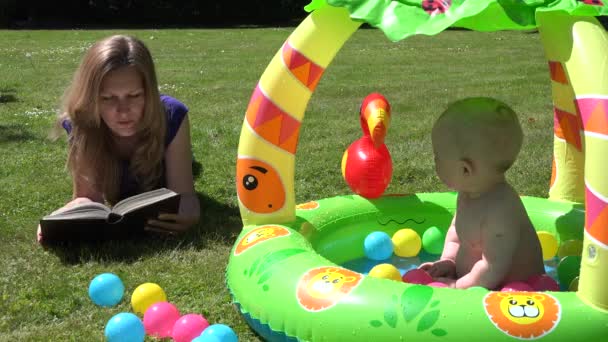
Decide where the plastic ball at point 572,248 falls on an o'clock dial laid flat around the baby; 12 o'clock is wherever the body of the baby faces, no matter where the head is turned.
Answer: The plastic ball is roughly at 4 o'clock from the baby.

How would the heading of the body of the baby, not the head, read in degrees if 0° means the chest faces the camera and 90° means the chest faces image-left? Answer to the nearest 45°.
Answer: approximately 90°

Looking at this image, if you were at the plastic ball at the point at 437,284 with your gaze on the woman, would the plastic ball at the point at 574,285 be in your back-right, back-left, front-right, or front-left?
back-right

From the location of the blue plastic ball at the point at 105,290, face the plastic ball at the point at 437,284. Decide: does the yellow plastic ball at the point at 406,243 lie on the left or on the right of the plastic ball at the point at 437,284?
left

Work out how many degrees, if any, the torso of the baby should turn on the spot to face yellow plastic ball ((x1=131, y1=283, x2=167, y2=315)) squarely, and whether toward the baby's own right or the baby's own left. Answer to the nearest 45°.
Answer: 0° — they already face it

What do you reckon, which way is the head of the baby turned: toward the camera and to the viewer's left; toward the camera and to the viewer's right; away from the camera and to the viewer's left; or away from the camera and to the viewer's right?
away from the camera and to the viewer's left
